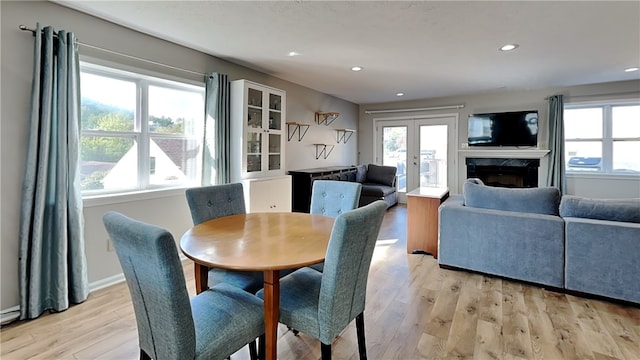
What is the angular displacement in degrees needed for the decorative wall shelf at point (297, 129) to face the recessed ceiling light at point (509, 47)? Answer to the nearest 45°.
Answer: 0° — it already faces it

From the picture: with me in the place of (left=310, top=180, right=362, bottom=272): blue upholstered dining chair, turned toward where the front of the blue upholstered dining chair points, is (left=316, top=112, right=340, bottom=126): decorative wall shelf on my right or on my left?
on my right

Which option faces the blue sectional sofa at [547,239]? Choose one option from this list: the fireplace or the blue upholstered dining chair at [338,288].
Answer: the fireplace

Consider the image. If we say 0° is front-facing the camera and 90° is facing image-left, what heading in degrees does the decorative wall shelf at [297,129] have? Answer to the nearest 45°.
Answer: approximately 315°

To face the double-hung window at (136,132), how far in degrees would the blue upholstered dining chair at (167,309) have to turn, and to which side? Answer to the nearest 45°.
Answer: approximately 45° to its left

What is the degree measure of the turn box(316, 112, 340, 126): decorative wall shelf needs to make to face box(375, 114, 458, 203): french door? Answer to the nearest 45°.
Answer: approximately 90° to its left

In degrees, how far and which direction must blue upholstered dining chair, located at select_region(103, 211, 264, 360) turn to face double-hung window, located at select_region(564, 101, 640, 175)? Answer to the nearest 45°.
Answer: approximately 45° to its right

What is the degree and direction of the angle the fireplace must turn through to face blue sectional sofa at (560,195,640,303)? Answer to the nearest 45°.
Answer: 0° — it already faces it

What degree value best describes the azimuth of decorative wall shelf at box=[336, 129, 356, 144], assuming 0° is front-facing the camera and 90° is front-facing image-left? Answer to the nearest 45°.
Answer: approximately 315°
